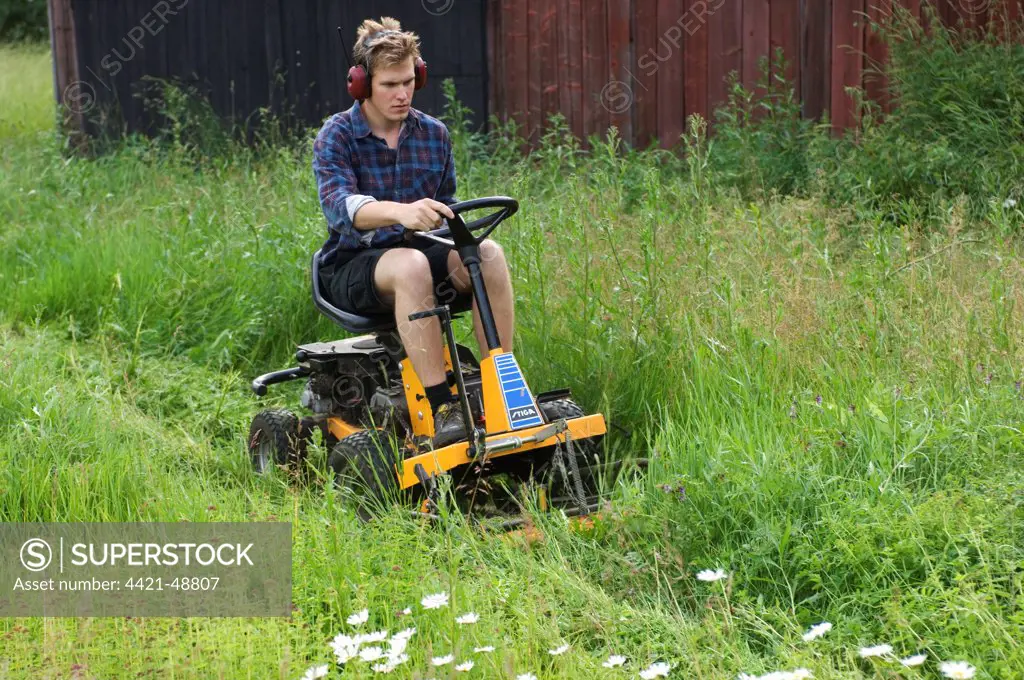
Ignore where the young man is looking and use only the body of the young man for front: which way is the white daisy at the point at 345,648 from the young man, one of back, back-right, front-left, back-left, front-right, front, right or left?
front-right

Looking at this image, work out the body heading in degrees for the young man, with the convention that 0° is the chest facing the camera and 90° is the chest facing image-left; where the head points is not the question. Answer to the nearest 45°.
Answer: approximately 315°

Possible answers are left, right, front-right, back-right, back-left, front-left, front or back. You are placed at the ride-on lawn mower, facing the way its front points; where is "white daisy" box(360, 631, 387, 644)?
front-right

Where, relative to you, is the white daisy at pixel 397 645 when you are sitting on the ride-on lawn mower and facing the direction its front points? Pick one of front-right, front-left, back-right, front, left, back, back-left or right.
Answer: front-right

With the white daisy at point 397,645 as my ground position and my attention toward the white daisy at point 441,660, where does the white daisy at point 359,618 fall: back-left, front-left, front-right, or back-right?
back-left

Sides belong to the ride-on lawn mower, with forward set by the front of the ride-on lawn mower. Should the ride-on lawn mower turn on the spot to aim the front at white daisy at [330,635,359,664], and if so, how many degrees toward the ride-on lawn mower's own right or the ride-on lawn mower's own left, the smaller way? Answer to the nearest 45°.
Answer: approximately 45° to the ride-on lawn mower's own right

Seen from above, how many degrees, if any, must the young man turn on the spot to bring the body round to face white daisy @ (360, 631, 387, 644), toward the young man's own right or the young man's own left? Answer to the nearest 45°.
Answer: approximately 45° to the young man's own right

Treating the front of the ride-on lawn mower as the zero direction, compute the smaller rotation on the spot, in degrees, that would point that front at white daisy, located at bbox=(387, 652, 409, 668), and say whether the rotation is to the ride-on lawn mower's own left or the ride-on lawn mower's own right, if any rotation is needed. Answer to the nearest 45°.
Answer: approximately 45° to the ride-on lawn mower's own right

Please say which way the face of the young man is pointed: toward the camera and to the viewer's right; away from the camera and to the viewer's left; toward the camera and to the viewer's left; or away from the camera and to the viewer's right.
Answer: toward the camera and to the viewer's right

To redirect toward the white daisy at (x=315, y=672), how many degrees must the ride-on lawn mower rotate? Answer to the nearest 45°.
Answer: approximately 45° to its right

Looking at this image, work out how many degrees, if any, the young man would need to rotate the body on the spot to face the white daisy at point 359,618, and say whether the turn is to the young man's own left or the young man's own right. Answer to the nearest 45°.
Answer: approximately 45° to the young man's own right
